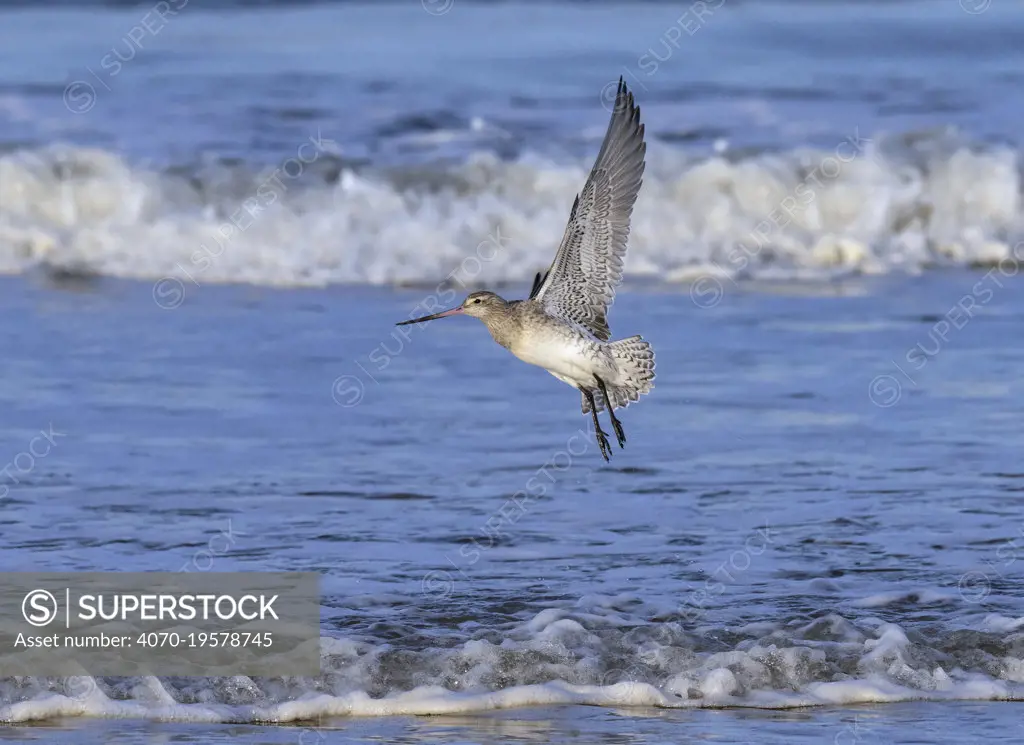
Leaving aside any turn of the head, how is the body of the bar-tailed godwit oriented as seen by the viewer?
to the viewer's left
